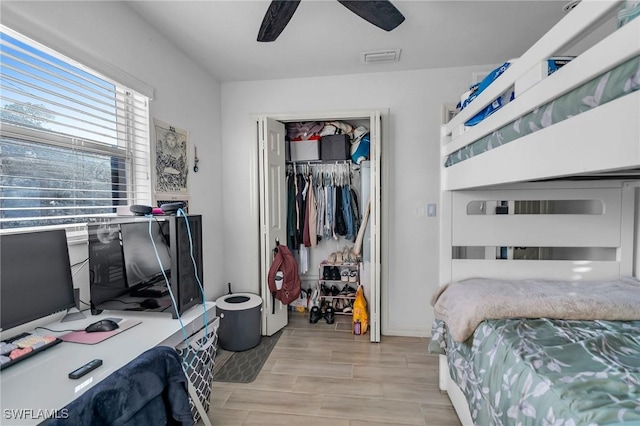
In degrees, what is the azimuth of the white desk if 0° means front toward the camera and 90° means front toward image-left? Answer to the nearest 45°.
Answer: approximately 315°

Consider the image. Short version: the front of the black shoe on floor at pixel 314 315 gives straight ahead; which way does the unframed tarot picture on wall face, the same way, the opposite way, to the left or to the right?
to the left

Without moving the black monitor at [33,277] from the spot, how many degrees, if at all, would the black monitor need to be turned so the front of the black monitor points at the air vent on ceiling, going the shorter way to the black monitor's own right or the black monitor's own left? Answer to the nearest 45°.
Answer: approximately 45° to the black monitor's own left

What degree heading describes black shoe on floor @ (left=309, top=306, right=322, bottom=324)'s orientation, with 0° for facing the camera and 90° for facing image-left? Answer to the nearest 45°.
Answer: approximately 0°

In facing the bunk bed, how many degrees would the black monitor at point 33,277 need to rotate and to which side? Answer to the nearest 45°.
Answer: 0° — it already faces it

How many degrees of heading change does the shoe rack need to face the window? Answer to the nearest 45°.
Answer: approximately 45° to its right

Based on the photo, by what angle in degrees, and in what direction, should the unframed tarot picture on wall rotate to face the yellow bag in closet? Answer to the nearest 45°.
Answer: approximately 45° to its left

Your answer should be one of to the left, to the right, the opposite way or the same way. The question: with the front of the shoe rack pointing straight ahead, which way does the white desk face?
to the left

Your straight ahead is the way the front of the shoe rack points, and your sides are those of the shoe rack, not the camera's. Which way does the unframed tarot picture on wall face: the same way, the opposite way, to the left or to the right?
to the left

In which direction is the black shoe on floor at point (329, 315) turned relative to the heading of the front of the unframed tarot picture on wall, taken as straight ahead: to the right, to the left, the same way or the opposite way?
to the right
